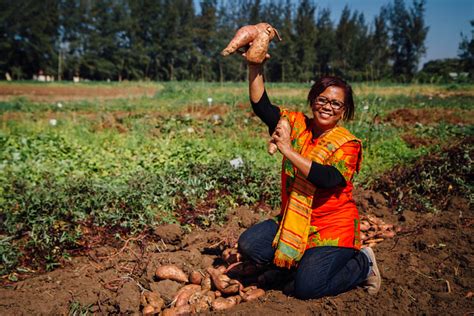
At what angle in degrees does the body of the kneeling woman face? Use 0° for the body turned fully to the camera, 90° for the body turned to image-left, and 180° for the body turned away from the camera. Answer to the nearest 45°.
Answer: approximately 45°

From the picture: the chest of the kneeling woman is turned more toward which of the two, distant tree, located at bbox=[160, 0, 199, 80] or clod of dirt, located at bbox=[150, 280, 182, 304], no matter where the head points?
the clod of dirt

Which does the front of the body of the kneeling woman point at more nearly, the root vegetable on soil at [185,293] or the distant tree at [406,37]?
the root vegetable on soil

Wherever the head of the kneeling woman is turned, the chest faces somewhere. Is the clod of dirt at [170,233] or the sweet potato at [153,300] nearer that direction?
the sweet potato

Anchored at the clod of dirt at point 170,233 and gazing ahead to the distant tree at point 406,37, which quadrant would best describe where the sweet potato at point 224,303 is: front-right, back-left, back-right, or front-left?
back-right

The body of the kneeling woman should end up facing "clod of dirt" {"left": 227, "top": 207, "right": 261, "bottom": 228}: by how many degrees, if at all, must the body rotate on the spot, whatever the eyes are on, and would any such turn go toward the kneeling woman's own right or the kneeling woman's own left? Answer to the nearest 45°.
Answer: approximately 90° to the kneeling woman's own right

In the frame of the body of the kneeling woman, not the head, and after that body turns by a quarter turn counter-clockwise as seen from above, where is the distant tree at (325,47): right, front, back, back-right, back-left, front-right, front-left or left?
back-left

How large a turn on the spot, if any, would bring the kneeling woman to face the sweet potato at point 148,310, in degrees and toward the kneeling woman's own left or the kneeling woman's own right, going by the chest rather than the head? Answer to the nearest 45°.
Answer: approximately 45° to the kneeling woman's own right

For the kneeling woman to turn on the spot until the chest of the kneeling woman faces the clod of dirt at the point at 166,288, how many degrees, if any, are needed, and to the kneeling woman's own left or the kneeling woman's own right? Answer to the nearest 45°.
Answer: approximately 45° to the kneeling woman's own right

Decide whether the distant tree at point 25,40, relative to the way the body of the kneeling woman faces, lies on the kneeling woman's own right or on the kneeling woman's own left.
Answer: on the kneeling woman's own right

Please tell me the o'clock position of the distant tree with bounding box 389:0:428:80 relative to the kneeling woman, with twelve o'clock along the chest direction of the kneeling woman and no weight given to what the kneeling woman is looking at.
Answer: The distant tree is roughly at 5 o'clock from the kneeling woman.

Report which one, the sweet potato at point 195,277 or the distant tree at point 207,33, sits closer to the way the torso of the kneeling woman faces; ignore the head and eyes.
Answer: the sweet potato
